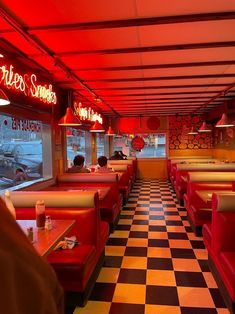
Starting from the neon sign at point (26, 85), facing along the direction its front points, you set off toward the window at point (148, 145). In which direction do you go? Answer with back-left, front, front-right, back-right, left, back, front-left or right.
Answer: left

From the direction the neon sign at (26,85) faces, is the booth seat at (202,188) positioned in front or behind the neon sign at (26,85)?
in front

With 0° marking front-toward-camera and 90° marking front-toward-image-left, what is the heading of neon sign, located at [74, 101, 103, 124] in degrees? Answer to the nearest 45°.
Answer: approximately 315°

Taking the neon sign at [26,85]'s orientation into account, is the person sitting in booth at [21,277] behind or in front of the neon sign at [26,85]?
in front

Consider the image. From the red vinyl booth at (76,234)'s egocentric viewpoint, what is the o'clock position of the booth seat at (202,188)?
The booth seat is roughly at 8 o'clock from the red vinyl booth.

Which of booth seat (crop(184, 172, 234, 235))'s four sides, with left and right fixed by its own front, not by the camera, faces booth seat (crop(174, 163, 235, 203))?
back

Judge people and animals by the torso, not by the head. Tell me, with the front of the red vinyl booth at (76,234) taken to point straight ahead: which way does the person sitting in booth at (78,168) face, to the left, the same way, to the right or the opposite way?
the opposite way

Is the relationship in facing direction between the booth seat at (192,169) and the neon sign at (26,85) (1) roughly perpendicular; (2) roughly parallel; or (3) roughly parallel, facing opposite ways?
roughly perpendicular

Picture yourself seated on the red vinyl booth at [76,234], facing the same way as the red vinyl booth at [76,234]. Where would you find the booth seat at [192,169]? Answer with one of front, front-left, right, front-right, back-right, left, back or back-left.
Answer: back-left

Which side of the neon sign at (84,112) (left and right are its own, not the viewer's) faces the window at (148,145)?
left
